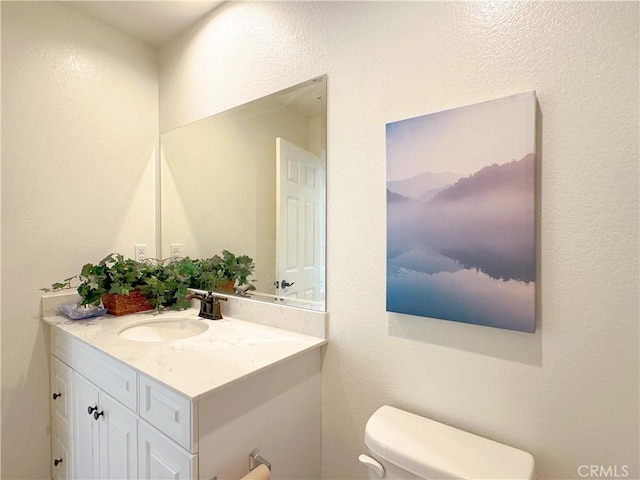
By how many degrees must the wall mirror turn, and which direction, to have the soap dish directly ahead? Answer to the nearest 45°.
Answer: approximately 45° to its right

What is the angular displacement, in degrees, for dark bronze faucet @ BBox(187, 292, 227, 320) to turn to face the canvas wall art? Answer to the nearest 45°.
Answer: approximately 90° to its left

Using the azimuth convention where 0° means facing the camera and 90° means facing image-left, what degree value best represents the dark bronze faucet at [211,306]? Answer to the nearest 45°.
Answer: approximately 45°

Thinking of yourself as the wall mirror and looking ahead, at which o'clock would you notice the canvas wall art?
The canvas wall art is roughly at 9 o'clock from the wall mirror.

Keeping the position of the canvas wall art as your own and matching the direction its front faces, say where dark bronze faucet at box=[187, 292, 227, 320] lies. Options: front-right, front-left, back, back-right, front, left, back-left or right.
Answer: front-right
